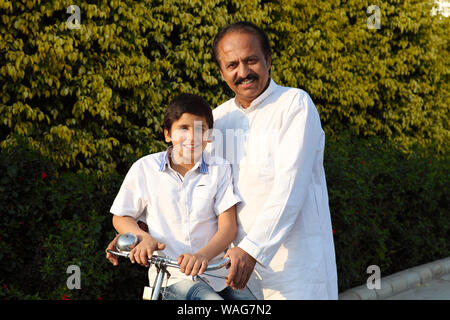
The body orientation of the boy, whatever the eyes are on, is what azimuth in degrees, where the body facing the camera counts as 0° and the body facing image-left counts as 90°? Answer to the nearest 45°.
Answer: approximately 0°

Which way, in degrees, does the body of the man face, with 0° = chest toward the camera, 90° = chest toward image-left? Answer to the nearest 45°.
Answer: approximately 45°

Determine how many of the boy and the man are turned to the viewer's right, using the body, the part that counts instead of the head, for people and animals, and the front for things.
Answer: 0
